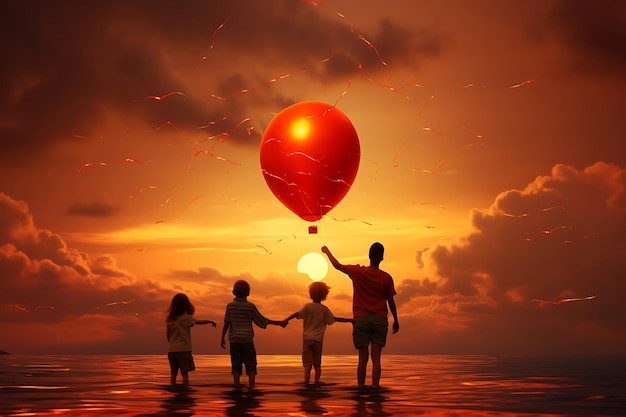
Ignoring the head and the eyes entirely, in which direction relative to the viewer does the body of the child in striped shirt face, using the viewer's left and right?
facing away from the viewer

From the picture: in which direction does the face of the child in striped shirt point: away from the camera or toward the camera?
away from the camera
